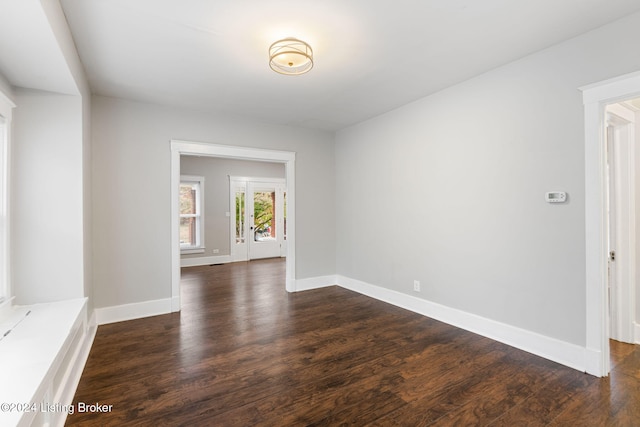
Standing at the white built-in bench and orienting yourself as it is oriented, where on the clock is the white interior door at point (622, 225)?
The white interior door is roughly at 1 o'clock from the white built-in bench.

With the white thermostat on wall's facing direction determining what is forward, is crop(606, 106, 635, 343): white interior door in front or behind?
behind

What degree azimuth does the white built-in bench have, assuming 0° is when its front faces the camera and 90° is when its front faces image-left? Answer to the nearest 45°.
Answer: approximately 270°

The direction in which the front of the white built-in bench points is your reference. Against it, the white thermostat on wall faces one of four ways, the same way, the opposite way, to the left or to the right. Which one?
the opposite way
